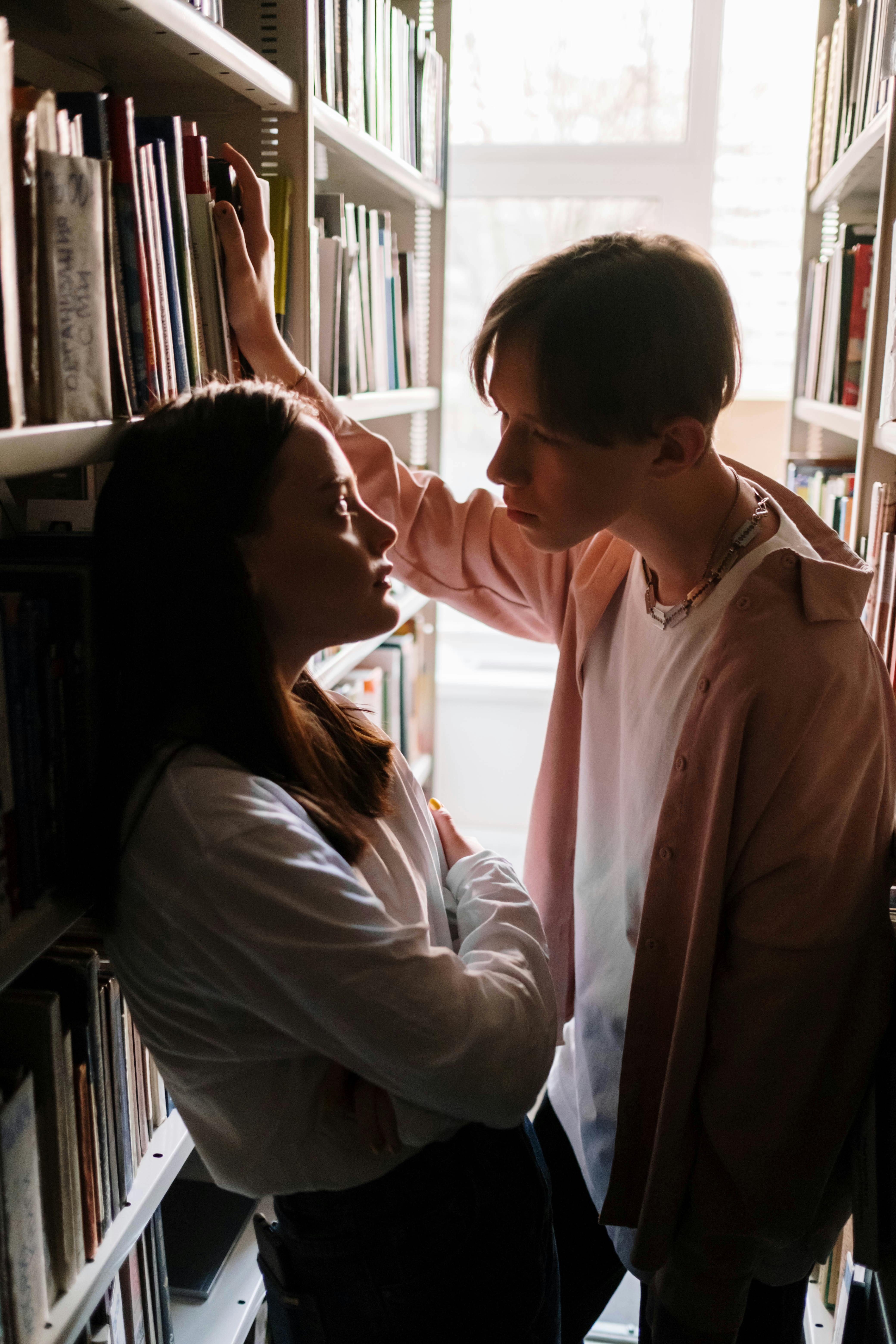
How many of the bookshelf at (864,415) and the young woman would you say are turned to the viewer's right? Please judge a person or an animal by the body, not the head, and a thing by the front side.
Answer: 1

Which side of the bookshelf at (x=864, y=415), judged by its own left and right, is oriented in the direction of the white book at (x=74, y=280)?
front

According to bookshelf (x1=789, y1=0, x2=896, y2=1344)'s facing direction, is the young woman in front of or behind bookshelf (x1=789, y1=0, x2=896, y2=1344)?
in front

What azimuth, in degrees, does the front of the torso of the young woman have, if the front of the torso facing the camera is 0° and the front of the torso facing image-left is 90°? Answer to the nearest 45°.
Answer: approximately 270°

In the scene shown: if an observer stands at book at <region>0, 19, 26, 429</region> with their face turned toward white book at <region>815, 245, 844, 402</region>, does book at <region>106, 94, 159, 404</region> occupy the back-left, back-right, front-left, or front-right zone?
front-left

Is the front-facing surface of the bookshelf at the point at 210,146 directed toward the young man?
yes

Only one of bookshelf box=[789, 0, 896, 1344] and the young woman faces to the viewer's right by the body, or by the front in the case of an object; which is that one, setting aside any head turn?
the young woman

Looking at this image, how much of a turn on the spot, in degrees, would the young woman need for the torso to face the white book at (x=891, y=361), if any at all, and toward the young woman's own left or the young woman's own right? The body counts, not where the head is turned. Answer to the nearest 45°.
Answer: approximately 45° to the young woman's own left

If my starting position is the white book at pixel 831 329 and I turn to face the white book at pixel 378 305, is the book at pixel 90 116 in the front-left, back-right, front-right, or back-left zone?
front-left

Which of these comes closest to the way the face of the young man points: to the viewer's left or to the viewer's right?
to the viewer's left

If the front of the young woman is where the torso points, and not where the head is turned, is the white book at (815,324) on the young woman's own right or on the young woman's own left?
on the young woman's own left

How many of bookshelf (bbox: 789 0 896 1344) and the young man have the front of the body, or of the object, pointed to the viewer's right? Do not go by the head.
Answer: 0

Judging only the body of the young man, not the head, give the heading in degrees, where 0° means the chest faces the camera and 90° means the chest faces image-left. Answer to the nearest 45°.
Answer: approximately 45°

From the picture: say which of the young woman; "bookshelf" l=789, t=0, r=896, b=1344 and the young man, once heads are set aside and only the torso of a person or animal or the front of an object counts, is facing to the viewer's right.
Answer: the young woman

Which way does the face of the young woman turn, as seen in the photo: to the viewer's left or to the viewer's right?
to the viewer's right

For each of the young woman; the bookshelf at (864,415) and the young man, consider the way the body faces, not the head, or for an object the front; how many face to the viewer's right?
1
